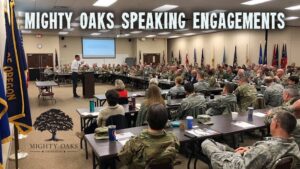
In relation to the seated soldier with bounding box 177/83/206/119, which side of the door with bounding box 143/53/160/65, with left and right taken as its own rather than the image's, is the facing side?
front

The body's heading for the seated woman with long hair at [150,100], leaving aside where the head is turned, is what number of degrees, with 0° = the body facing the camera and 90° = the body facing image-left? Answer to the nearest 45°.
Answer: approximately 180°

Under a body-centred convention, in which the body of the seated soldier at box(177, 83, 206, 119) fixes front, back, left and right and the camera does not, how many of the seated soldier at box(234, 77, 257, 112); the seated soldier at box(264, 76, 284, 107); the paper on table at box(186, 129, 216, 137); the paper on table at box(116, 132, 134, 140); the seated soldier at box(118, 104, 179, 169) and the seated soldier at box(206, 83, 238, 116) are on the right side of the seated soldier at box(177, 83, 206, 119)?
3

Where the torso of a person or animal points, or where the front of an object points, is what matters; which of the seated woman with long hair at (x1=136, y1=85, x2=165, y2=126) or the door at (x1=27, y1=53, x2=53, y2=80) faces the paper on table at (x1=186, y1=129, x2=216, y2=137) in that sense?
the door

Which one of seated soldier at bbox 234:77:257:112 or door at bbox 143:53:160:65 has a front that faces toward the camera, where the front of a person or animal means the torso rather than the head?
the door

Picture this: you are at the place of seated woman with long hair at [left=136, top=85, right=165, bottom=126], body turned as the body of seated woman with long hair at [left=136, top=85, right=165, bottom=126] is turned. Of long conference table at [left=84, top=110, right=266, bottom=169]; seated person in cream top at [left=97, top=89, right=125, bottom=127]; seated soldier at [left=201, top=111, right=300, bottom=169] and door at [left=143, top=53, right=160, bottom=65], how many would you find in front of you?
1

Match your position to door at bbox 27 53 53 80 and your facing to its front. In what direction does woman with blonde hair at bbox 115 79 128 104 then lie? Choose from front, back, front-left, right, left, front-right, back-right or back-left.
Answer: front

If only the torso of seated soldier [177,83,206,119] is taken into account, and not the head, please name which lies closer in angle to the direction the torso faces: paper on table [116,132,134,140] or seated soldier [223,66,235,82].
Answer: the seated soldier

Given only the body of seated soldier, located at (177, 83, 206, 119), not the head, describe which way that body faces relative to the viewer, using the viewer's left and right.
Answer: facing away from the viewer and to the left of the viewer

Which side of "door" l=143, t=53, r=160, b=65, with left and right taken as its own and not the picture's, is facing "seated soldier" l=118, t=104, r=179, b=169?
front

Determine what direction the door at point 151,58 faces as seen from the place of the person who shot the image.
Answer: facing the viewer

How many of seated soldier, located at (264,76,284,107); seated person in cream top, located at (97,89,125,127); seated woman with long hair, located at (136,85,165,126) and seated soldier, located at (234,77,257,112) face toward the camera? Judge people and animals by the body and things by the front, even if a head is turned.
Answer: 0

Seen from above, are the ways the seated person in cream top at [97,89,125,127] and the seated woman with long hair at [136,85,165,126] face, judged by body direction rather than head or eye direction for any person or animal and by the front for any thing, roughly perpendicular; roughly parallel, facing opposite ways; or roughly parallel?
roughly parallel

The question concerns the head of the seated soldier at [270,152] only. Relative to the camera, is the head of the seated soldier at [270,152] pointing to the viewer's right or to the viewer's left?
to the viewer's left

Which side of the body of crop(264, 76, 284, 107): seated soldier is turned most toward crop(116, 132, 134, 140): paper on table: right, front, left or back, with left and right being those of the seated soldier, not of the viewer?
left

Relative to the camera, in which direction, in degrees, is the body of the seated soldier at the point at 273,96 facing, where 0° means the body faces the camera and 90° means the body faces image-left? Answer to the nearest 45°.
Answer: approximately 135°

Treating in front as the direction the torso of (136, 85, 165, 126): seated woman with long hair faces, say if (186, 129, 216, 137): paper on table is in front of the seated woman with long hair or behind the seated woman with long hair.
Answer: behind
